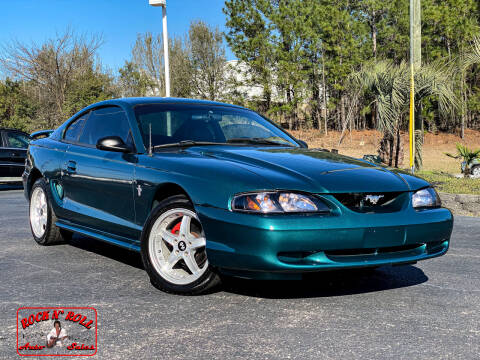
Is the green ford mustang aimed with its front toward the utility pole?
no

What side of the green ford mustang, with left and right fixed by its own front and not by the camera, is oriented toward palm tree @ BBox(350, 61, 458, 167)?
left

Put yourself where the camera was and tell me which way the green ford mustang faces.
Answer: facing the viewer and to the right of the viewer
